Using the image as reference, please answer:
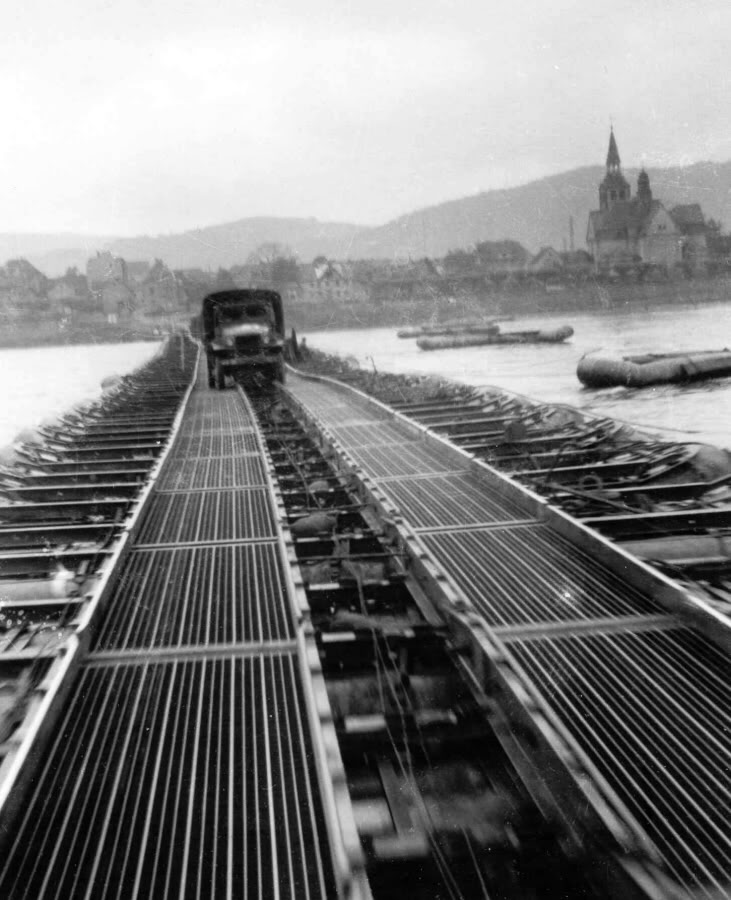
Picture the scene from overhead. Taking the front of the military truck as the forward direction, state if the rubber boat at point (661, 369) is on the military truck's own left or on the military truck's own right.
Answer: on the military truck's own left

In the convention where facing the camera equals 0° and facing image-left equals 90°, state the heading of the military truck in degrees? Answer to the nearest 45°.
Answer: approximately 0°
